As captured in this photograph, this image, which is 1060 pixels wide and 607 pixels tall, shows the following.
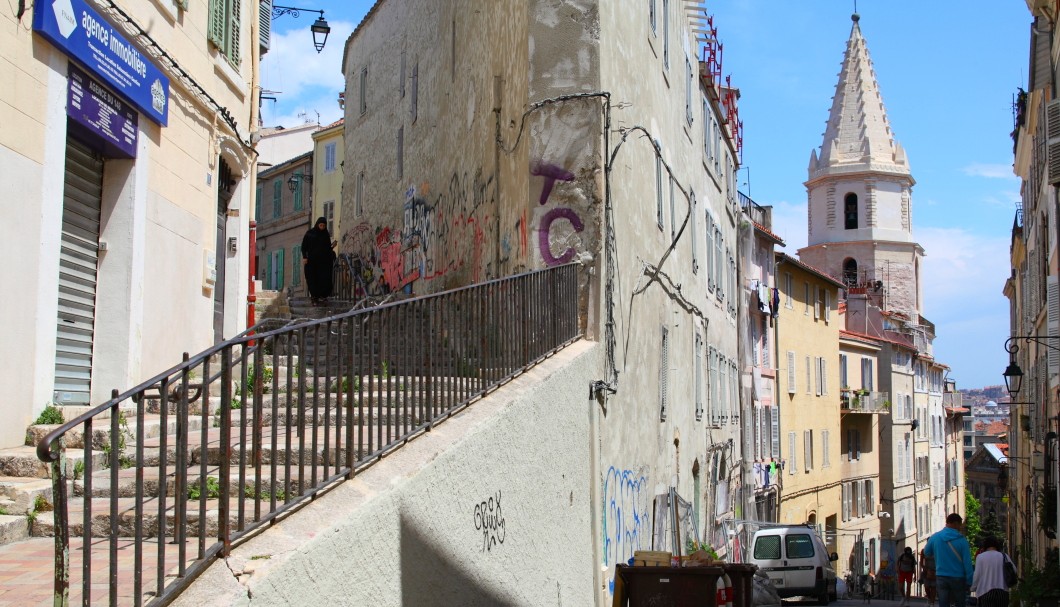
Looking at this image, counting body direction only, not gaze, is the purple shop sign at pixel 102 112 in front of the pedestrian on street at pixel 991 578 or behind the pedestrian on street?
behind

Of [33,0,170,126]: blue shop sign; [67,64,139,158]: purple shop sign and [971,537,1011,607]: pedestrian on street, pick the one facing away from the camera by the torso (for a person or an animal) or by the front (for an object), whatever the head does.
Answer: the pedestrian on street

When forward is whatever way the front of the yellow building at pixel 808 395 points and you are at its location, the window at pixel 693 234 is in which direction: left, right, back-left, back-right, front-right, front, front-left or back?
front-right

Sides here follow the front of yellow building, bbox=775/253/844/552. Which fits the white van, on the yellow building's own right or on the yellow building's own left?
on the yellow building's own right

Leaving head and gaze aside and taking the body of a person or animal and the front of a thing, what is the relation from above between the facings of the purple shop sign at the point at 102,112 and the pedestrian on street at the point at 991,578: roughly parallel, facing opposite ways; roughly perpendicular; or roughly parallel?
roughly perpendicular

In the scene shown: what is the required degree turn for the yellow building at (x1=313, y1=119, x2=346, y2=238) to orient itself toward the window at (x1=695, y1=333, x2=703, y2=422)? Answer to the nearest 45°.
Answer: approximately 45° to its left

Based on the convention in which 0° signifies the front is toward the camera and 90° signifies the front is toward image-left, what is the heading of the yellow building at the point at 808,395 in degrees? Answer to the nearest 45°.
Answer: approximately 315°

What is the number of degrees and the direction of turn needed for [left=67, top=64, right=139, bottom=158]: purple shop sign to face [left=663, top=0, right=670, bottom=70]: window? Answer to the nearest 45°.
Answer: approximately 90° to its left

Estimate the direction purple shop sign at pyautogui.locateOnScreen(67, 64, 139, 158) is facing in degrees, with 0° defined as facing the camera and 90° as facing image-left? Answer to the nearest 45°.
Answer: approximately 315°

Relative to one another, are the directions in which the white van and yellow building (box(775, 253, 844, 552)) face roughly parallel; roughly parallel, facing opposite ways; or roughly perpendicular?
roughly perpendicular

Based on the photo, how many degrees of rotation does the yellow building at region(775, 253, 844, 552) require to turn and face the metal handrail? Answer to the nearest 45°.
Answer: approximately 45° to its right

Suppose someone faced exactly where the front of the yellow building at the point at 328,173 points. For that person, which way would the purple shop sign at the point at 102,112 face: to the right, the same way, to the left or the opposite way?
to the left

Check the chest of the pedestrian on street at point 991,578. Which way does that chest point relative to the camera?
away from the camera
